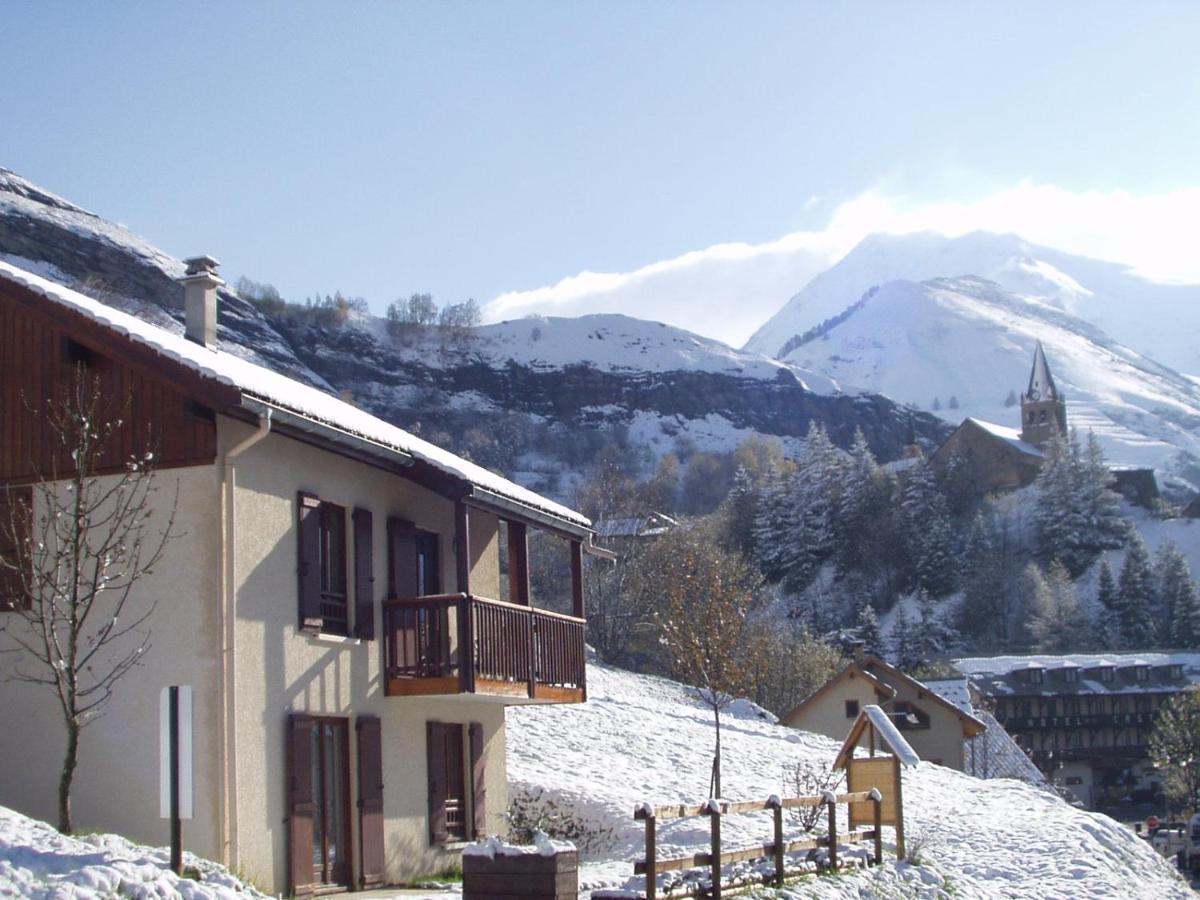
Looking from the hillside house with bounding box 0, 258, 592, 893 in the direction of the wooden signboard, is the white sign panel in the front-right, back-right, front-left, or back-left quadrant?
back-right

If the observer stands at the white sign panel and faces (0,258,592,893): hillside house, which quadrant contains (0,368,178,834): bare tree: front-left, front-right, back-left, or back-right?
front-left

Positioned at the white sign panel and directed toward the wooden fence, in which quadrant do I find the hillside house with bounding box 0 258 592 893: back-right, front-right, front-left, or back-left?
front-left

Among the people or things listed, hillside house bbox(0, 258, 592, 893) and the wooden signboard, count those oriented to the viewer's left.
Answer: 0

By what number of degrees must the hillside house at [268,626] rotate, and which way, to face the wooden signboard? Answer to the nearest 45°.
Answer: approximately 90° to its left

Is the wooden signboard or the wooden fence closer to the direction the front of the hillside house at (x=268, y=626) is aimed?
the wooden fence

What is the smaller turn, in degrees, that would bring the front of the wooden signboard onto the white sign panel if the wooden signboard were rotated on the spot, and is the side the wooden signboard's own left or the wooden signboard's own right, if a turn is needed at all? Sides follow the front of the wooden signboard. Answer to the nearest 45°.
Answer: approximately 45° to the wooden signboard's own right

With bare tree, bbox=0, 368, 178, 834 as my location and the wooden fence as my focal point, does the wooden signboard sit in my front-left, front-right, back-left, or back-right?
front-left

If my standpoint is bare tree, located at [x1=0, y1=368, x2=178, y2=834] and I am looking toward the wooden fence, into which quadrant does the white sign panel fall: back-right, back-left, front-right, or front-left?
front-right

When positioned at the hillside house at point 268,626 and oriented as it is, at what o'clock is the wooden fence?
The wooden fence is roughly at 11 o'clock from the hillside house.

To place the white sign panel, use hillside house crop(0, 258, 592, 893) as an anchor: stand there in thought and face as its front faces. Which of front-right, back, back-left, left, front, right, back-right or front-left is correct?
front-right

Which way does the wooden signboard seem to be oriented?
toward the camera

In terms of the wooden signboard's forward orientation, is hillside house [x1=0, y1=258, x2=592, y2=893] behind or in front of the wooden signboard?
in front

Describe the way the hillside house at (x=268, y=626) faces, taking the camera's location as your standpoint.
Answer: facing the viewer and to the right of the viewer

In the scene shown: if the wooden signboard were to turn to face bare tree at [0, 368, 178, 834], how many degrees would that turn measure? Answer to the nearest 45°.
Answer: approximately 45° to its right
